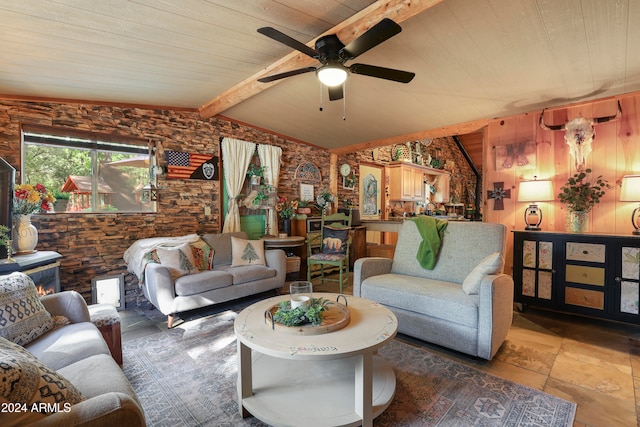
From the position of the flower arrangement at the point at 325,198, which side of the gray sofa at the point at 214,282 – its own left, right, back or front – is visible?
left

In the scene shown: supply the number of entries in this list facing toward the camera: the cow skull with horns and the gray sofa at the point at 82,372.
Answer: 1

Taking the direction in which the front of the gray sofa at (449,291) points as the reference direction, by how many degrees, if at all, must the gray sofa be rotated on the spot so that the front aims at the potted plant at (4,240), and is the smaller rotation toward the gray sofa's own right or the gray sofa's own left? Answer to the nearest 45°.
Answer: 0° — it already faces it

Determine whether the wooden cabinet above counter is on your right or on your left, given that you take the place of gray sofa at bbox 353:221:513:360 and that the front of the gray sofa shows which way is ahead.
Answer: on your right

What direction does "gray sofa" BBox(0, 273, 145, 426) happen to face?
to the viewer's right

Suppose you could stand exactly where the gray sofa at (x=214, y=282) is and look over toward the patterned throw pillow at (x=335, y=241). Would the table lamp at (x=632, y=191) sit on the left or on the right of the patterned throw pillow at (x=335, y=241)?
right

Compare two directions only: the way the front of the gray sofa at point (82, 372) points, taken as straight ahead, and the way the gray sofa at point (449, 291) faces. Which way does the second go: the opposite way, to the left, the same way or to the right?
the opposite way

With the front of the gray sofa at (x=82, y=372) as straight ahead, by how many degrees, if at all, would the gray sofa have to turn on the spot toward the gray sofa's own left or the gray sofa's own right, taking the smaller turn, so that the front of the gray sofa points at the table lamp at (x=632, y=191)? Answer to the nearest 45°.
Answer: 0° — it already faces it

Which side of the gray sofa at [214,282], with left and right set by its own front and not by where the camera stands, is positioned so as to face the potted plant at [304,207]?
left

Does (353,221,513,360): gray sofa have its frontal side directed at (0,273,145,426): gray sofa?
yes

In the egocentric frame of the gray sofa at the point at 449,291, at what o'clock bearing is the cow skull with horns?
The cow skull with horns is roughly at 6 o'clock from the gray sofa.

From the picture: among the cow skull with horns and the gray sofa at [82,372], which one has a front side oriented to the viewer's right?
the gray sofa

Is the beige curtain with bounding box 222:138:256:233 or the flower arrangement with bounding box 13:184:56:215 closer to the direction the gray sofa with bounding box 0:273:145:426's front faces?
the beige curtain
